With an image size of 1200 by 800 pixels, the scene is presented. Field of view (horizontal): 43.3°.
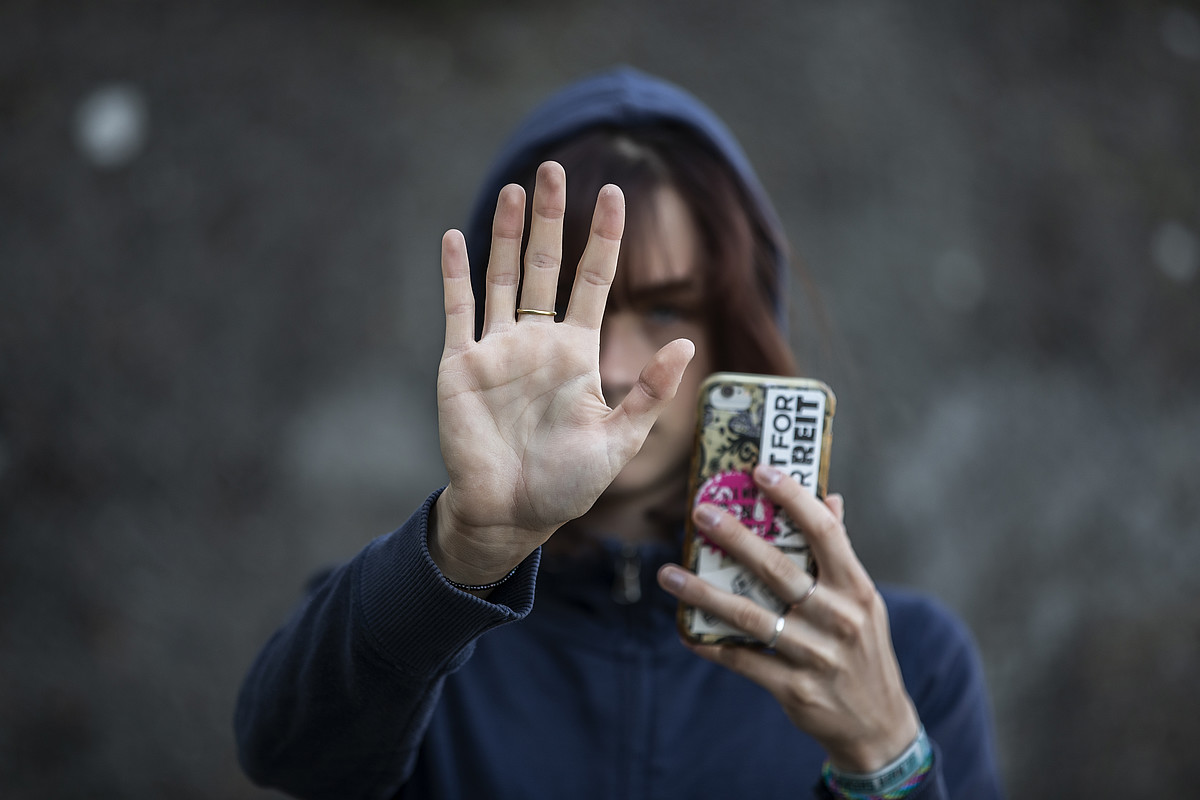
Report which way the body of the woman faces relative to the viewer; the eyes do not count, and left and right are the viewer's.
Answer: facing the viewer

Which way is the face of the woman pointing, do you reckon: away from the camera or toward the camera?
toward the camera
